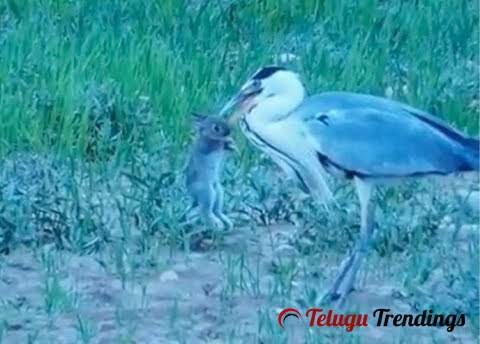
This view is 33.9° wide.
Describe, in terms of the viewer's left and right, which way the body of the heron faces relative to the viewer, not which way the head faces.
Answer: facing to the left of the viewer
